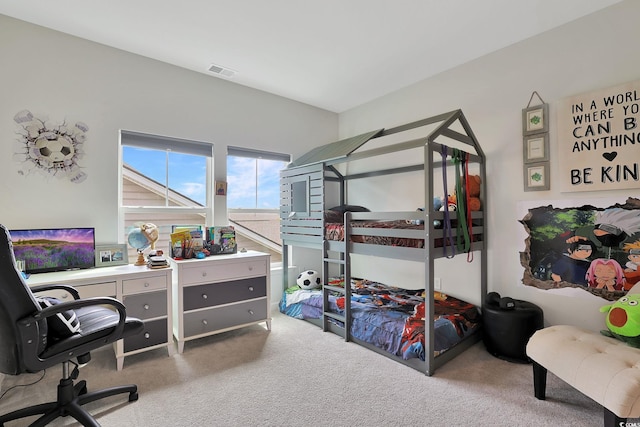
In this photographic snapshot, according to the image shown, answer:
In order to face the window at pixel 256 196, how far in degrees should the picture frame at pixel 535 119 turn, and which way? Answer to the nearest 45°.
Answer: approximately 45° to its right

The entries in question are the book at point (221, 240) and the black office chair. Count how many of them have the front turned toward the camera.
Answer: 1

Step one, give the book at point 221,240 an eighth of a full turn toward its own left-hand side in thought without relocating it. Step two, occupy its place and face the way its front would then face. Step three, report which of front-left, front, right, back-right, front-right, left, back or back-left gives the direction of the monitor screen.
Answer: back-right

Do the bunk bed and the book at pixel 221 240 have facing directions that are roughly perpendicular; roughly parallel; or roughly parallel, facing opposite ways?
roughly perpendicular

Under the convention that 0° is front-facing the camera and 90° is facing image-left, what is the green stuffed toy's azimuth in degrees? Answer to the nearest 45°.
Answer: approximately 45°

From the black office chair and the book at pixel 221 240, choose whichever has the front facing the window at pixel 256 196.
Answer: the black office chair

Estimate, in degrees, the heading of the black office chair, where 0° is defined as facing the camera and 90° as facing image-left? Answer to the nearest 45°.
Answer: approximately 225°

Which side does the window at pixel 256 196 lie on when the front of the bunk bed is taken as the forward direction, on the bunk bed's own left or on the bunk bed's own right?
on the bunk bed's own right

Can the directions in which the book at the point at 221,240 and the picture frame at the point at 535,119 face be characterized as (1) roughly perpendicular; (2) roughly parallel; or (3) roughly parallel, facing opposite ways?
roughly perpendicular
